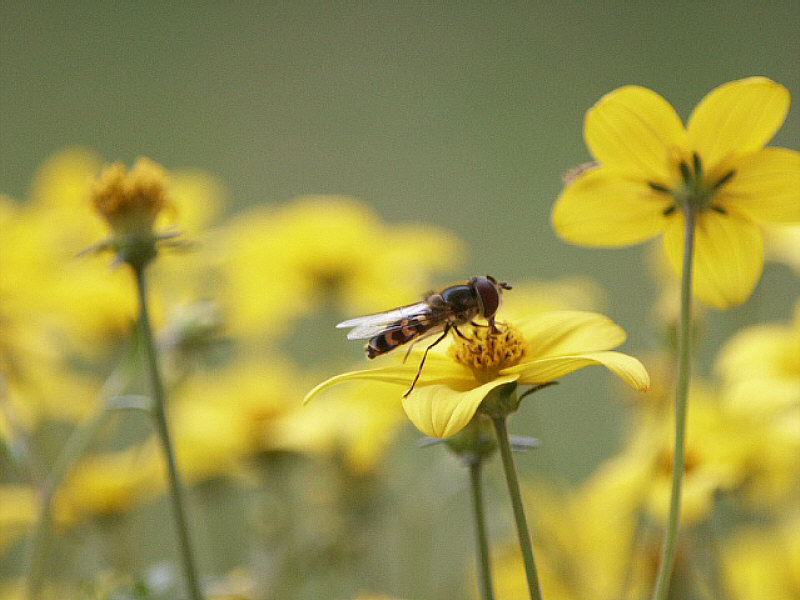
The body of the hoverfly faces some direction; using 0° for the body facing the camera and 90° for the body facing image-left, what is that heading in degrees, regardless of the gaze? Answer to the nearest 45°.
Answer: approximately 270°
